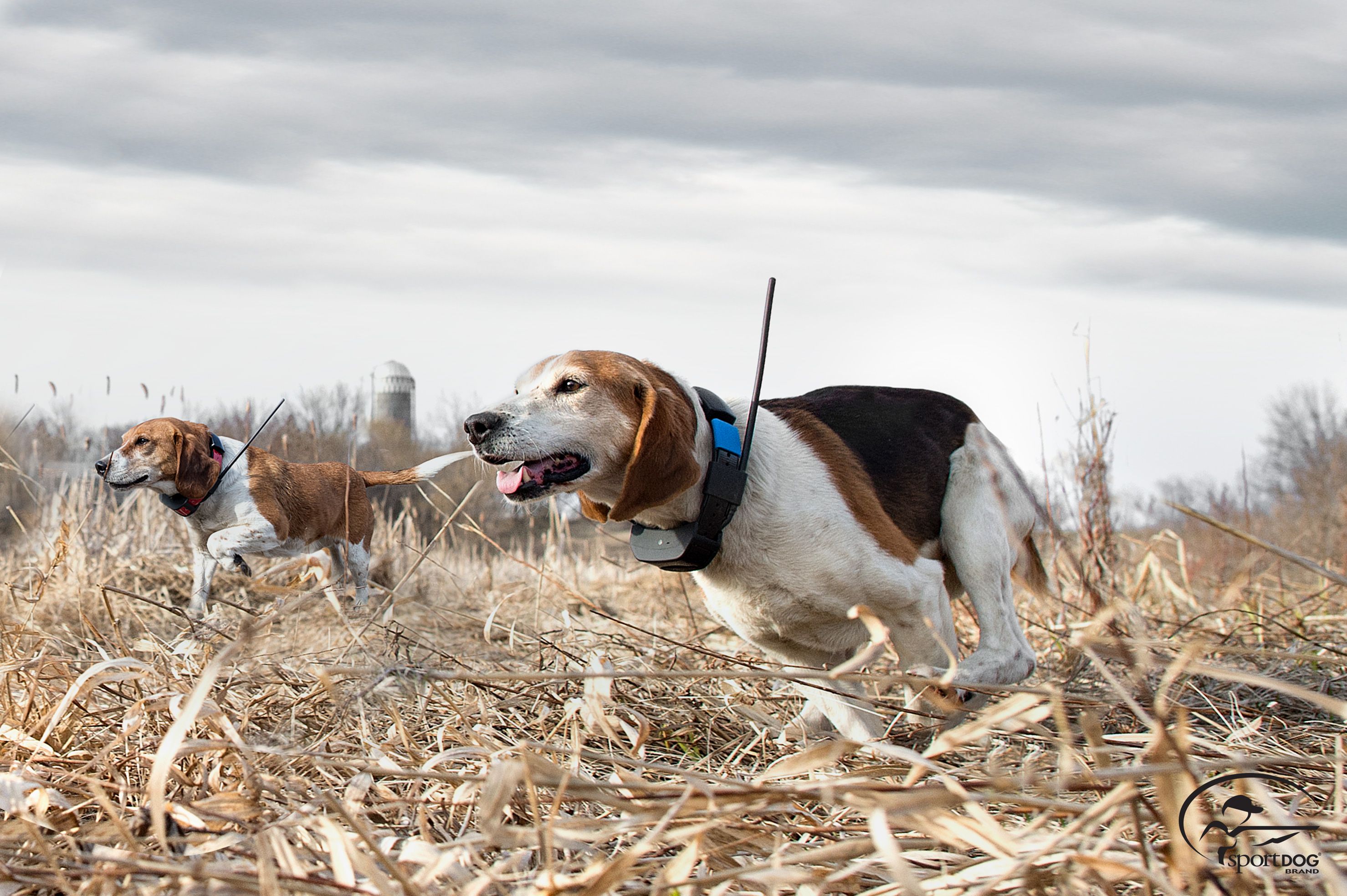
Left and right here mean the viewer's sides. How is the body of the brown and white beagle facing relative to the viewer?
facing to the left of the viewer

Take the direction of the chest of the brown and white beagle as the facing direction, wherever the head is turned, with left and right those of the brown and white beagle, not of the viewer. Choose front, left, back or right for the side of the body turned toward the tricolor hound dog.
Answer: back
